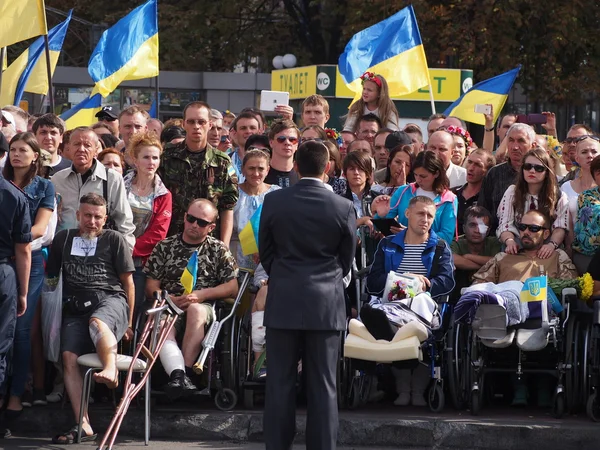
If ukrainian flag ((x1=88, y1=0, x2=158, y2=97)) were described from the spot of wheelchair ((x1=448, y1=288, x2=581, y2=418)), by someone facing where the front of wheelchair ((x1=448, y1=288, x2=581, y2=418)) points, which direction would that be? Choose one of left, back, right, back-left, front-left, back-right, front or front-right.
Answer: back-right

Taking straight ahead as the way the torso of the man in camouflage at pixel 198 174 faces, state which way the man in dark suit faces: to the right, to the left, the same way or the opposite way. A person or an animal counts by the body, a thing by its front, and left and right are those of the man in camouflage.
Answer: the opposite way

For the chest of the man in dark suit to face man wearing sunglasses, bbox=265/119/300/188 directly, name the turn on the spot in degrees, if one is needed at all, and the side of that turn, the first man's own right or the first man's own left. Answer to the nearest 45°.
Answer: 0° — they already face them

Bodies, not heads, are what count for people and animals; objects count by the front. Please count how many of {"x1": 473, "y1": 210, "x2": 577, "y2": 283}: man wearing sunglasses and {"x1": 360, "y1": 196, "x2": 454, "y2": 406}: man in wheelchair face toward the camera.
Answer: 2

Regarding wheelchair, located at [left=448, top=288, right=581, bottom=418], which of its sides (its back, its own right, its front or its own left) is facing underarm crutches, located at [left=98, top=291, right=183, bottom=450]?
right

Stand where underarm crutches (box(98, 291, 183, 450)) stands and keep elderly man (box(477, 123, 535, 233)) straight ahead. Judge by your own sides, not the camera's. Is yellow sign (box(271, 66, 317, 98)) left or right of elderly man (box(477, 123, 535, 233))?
left

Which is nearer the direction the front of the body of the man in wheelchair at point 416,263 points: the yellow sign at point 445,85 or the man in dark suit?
the man in dark suit

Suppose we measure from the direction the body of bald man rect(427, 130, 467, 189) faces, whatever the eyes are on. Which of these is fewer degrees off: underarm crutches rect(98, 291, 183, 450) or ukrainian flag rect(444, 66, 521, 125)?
the underarm crutches

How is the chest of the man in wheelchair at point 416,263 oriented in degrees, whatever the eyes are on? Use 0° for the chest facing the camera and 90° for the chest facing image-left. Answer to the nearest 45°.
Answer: approximately 0°
